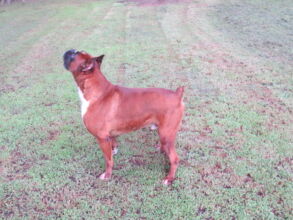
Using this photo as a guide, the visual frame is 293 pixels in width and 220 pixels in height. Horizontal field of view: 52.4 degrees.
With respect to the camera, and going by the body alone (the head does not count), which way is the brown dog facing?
to the viewer's left
